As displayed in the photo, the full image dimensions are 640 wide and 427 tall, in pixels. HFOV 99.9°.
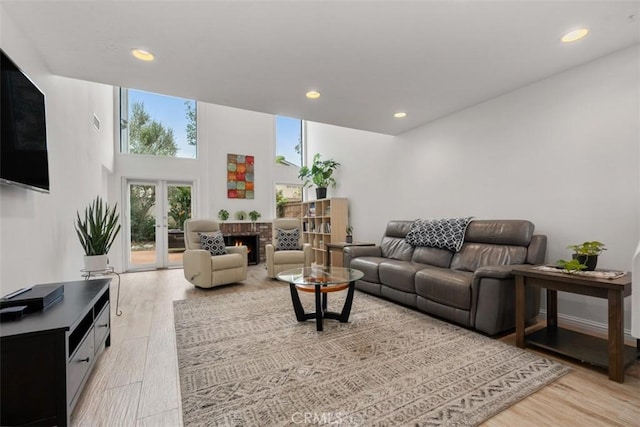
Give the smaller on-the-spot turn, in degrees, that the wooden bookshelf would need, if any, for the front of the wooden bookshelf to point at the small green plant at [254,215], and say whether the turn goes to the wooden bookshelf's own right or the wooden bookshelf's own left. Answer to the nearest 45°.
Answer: approximately 45° to the wooden bookshelf's own right

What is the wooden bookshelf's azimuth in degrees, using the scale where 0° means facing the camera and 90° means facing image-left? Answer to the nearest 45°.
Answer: approximately 45°

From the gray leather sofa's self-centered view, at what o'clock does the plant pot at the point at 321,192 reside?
The plant pot is roughly at 3 o'clock from the gray leather sofa.

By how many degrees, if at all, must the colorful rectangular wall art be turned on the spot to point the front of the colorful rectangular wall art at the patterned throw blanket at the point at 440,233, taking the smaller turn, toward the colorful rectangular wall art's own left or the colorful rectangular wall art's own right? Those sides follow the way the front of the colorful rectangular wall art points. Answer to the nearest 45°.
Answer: approximately 45° to the colorful rectangular wall art's own left

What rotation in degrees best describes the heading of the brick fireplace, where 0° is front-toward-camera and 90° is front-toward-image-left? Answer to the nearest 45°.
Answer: approximately 0°

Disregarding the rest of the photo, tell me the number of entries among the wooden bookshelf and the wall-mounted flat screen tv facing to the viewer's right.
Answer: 1

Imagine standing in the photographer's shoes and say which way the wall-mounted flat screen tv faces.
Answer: facing to the right of the viewer

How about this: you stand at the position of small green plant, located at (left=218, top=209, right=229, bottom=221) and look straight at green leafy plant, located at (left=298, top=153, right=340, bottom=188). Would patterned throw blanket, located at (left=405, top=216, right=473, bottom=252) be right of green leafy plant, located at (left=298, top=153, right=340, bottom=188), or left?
right
